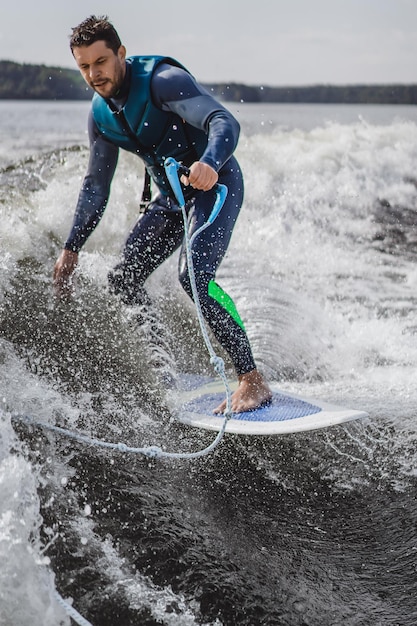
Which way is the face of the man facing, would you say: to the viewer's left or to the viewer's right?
to the viewer's left

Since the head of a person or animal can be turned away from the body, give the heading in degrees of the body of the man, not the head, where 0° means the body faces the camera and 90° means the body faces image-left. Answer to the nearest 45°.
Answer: approximately 45°

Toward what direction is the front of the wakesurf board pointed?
to the viewer's right
